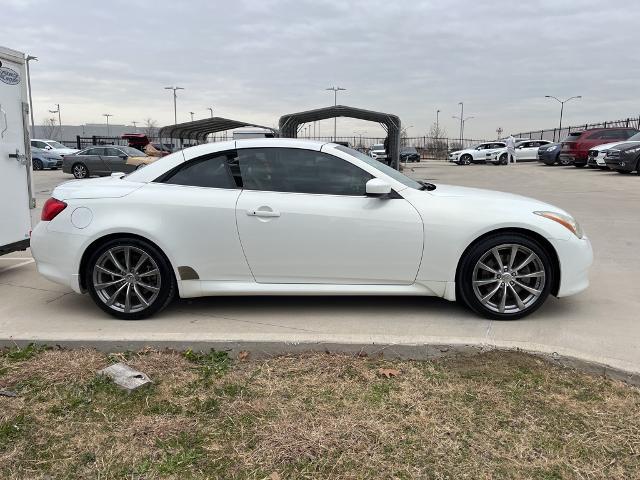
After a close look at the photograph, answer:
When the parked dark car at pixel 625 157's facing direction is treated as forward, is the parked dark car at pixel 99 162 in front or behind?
in front

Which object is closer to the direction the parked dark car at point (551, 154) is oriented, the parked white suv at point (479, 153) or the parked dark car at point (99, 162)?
the parked dark car

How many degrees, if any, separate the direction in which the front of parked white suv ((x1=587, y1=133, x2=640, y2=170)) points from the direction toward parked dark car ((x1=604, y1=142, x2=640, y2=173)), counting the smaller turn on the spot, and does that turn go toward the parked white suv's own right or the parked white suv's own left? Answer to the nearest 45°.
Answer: approximately 45° to the parked white suv's own left

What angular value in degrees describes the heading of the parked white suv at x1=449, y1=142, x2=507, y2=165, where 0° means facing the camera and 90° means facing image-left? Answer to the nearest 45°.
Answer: approximately 45°

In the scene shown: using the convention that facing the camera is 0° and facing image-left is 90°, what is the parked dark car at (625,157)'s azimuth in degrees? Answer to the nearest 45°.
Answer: approximately 45°

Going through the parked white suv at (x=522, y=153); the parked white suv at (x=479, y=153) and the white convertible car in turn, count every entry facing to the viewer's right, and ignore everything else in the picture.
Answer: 1

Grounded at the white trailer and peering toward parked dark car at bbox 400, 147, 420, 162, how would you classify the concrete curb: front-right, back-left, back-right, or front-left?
back-right
